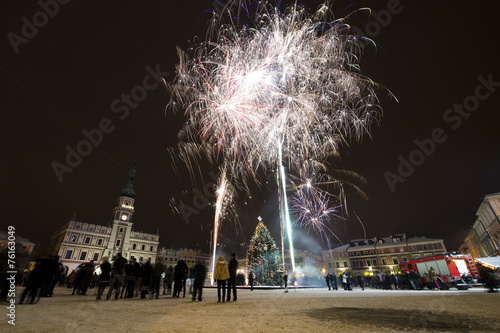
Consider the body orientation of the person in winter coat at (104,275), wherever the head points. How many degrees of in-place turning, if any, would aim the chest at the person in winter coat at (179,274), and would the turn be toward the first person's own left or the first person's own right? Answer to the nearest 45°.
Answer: approximately 45° to the first person's own right

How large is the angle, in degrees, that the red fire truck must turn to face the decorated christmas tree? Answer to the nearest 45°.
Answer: approximately 45° to its left

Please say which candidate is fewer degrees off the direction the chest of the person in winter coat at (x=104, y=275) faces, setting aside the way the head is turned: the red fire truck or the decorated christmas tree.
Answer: the decorated christmas tree

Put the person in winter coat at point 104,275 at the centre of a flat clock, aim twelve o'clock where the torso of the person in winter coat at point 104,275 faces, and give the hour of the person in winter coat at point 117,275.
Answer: the person in winter coat at point 117,275 is roughly at 3 o'clock from the person in winter coat at point 104,275.

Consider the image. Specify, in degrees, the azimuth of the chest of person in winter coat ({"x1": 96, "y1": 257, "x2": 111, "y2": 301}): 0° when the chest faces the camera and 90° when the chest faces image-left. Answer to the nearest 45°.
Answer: approximately 225°

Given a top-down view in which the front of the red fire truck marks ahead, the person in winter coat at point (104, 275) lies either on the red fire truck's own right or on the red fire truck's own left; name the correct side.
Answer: on the red fire truck's own left
